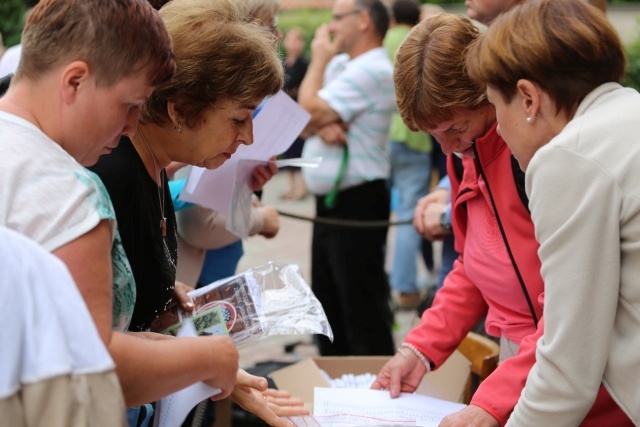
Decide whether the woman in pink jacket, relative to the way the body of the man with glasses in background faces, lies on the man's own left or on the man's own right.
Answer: on the man's own left

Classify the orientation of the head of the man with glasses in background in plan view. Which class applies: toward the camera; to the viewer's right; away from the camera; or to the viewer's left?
to the viewer's left

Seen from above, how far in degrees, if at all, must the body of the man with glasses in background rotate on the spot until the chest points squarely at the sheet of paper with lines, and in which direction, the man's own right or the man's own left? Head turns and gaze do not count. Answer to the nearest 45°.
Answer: approximately 90° to the man's own left

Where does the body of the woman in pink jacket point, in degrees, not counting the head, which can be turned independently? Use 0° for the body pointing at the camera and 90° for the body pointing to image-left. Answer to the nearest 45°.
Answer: approximately 45°

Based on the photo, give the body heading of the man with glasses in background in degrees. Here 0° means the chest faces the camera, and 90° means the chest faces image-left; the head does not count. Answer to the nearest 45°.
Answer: approximately 90°

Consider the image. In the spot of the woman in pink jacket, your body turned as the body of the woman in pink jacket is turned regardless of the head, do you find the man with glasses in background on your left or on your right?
on your right
